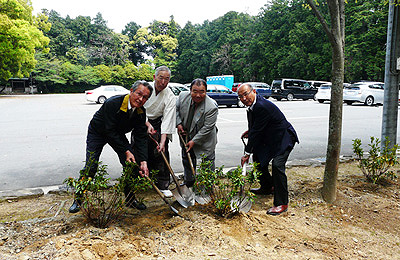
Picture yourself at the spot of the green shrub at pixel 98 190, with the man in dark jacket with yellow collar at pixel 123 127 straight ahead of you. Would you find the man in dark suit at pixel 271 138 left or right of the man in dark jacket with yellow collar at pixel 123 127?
right

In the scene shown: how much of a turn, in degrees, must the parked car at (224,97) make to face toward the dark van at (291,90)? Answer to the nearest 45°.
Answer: approximately 45° to its left

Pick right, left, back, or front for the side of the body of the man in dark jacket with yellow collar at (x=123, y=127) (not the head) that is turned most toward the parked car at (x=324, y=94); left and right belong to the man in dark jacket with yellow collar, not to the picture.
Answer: left

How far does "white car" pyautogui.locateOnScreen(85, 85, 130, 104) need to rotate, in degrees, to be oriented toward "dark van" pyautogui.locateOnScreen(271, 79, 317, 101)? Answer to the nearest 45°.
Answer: approximately 45° to its right
